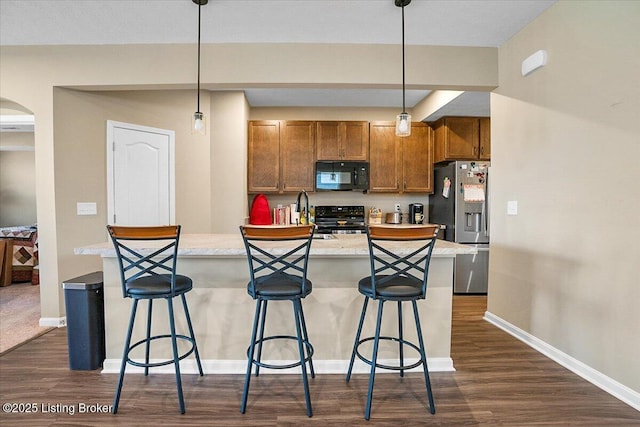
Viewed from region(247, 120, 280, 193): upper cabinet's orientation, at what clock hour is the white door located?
The white door is roughly at 2 o'clock from the upper cabinet.

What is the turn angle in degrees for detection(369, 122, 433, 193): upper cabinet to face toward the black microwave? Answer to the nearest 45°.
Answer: approximately 90° to its right
